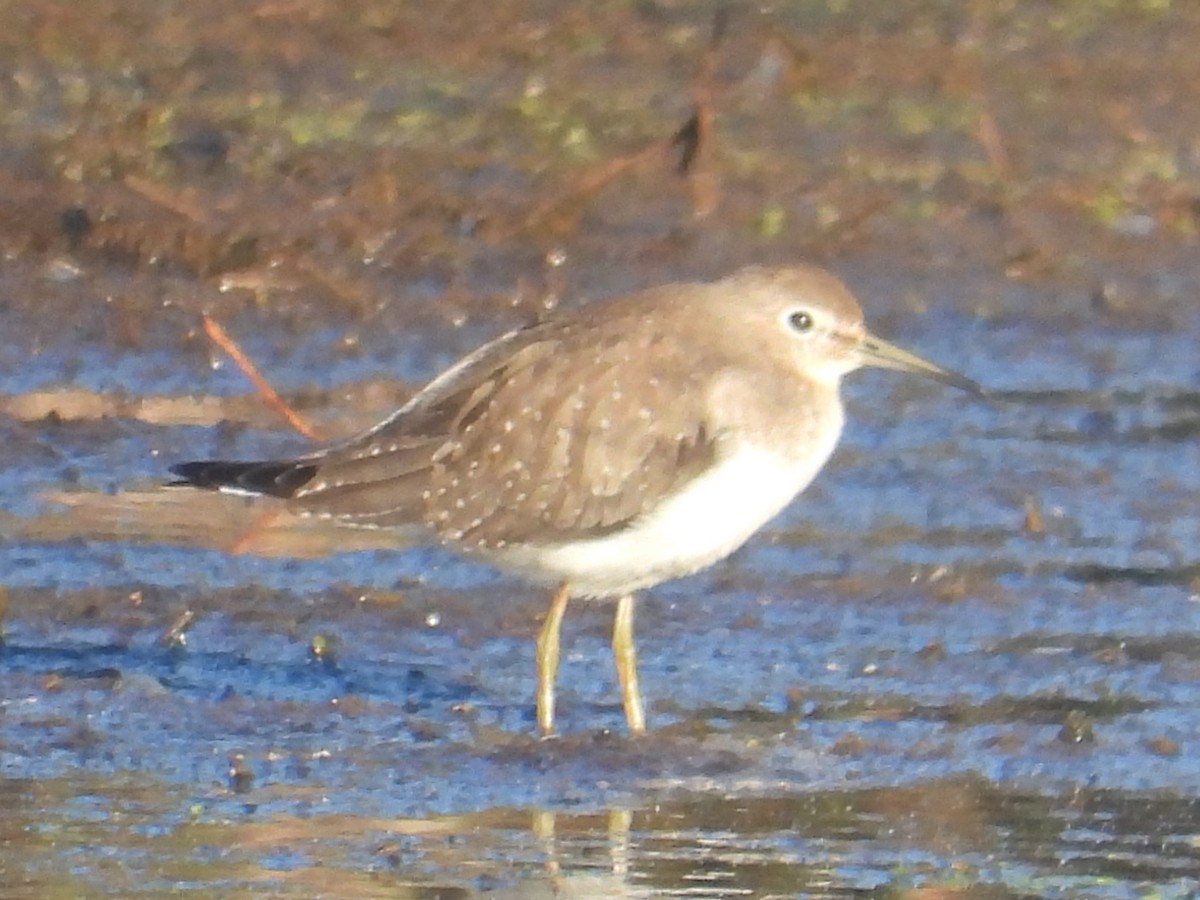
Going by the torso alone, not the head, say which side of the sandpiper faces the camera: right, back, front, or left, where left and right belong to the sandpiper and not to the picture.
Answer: right
